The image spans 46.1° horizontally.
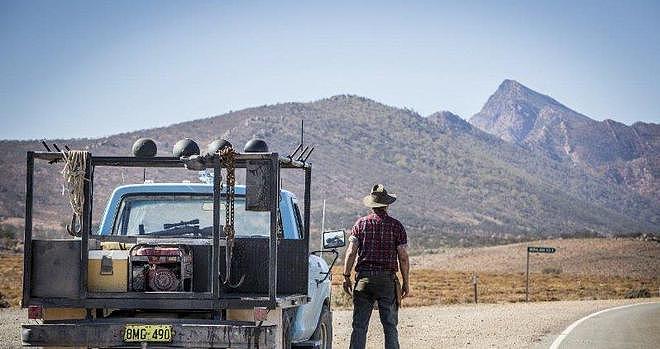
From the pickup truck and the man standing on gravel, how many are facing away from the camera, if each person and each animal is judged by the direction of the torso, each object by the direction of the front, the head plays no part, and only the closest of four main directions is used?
2

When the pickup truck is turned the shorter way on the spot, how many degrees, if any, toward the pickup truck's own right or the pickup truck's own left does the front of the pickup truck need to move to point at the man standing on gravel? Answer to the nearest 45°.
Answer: approximately 45° to the pickup truck's own right

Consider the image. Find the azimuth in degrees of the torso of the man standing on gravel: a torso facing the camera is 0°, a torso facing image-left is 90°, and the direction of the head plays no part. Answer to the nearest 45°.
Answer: approximately 180°

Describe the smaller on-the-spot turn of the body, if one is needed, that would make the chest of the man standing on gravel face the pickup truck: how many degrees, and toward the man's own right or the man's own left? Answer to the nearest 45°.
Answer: approximately 135° to the man's own left

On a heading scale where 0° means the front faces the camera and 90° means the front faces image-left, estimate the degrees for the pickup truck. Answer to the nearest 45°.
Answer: approximately 180°

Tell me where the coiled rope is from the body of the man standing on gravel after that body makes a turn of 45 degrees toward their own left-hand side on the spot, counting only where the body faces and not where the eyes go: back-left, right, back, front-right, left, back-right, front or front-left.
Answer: left
